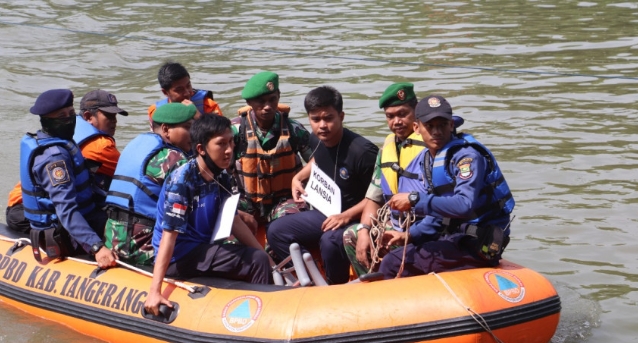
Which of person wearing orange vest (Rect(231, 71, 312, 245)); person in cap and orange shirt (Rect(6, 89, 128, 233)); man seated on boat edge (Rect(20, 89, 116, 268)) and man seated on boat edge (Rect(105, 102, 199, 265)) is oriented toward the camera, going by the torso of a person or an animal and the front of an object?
person wearing orange vest (Rect(231, 71, 312, 245))

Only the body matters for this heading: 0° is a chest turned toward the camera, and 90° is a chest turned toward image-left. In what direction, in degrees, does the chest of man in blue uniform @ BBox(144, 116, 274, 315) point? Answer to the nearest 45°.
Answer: approximately 315°

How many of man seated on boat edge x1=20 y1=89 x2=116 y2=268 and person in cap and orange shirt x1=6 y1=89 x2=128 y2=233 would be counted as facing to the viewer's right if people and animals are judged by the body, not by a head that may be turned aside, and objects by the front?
2

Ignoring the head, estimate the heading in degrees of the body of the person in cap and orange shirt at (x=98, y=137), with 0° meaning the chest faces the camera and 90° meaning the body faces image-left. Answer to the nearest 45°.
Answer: approximately 270°

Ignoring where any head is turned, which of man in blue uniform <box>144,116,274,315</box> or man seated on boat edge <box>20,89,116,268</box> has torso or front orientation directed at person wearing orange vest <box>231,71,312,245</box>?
the man seated on boat edge

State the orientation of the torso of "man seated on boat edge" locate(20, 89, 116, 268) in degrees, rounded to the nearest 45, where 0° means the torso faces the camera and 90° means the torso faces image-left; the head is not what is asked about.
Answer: approximately 270°

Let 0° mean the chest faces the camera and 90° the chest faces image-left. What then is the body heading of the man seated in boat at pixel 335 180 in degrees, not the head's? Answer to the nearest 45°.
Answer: approximately 45°

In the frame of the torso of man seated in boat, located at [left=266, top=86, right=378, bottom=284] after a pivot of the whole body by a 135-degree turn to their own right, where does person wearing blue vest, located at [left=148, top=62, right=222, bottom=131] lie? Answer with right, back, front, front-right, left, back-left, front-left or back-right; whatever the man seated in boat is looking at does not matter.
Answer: front-left

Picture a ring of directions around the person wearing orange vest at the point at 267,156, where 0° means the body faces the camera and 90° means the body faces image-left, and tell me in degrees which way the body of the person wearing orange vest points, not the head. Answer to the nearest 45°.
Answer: approximately 0°
